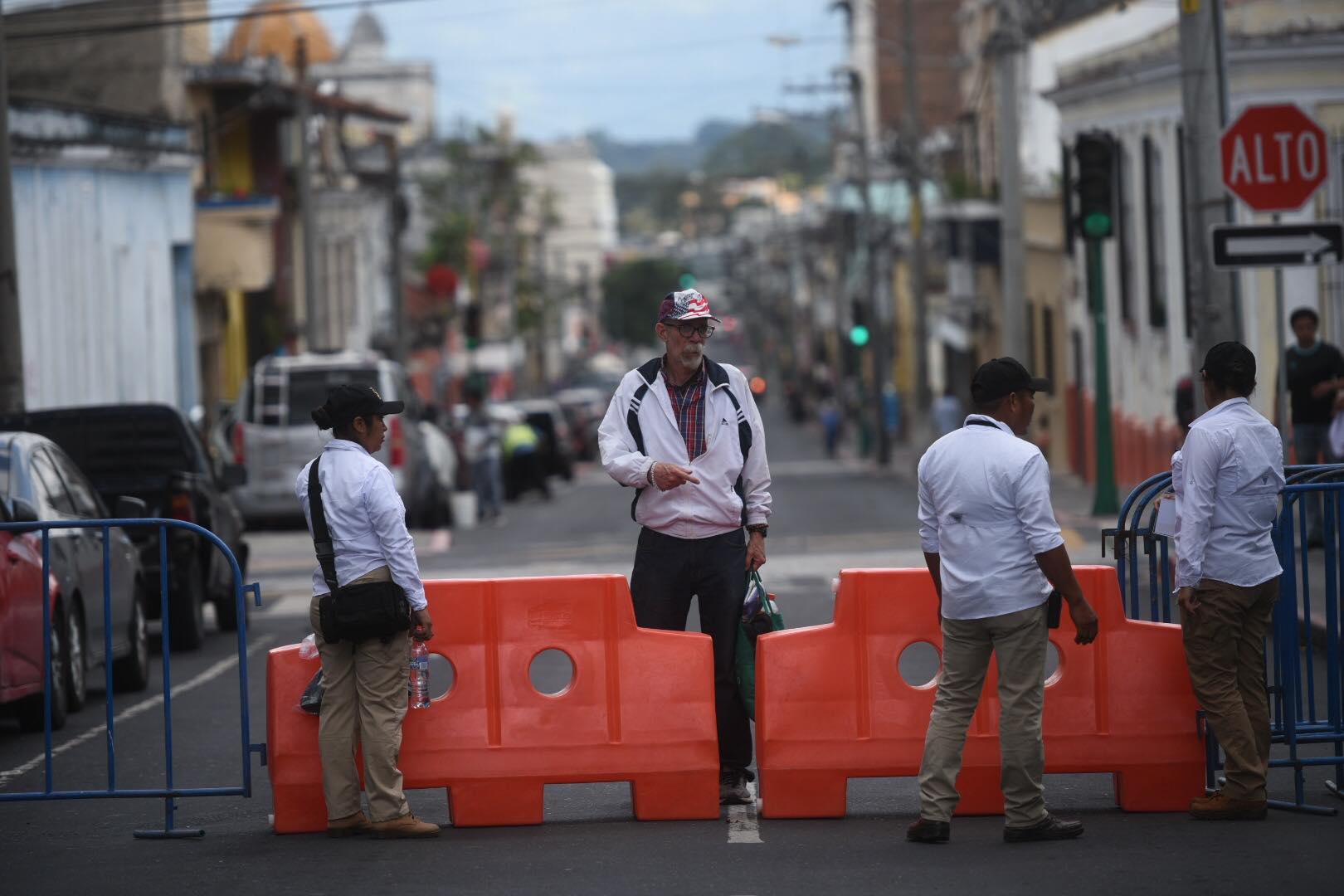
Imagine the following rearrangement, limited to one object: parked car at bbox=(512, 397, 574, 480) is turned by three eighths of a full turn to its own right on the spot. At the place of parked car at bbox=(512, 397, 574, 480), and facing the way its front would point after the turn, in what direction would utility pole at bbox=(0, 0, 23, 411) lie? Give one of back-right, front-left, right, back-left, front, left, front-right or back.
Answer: front-right

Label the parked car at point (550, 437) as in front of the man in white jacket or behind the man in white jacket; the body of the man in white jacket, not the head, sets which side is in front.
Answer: behind

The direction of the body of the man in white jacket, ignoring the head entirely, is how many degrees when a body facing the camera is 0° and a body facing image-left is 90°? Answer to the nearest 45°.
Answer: approximately 0°

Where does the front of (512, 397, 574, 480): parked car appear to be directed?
away from the camera

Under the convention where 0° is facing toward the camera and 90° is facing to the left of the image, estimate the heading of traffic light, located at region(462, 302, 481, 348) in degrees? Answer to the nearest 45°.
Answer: approximately 0°

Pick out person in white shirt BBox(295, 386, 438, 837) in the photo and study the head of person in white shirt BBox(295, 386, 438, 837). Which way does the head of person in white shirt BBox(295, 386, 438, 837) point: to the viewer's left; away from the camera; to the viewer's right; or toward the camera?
to the viewer's right

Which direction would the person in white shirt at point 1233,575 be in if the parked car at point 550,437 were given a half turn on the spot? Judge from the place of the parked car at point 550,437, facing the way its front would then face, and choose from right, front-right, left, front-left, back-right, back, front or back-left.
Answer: front

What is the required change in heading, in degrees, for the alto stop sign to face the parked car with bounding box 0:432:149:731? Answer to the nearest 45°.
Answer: approximately 45° to its right
